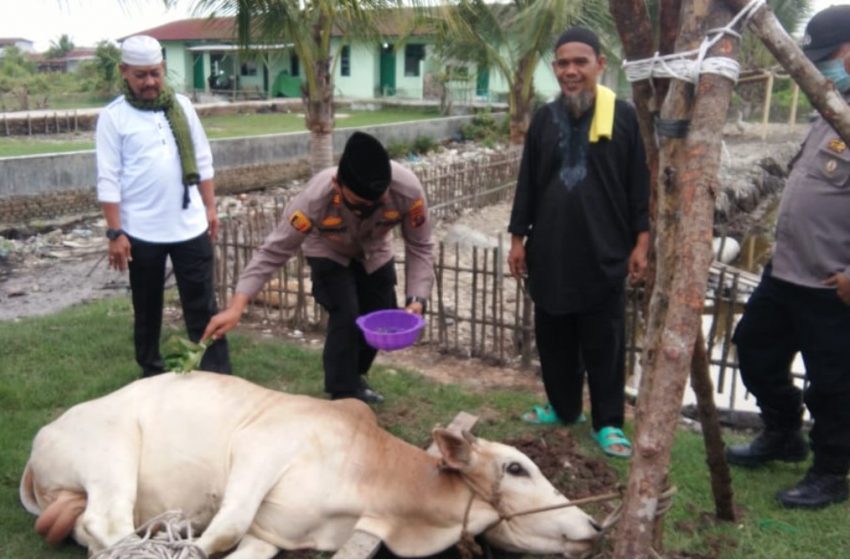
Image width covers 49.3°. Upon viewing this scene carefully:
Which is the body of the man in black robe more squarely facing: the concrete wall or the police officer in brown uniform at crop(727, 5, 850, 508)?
the police officer in brown uniform

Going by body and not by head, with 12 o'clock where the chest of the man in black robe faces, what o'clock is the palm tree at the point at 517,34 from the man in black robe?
The palm tree is roughly at 6 o'clock from the man in black robe.

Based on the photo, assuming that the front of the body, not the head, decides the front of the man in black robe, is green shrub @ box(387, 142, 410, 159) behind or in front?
behind

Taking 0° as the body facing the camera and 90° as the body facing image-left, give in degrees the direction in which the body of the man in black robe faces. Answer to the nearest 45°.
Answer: approximately 0°

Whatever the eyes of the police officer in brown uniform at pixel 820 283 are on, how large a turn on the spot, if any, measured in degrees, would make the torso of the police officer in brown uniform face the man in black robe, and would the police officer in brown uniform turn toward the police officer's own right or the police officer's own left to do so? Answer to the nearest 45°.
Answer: approximately 45° to the police officer's own right

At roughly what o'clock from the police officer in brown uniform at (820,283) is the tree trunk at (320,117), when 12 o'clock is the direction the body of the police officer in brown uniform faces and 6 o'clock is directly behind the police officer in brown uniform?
The tree trunk is roughly at 3 o'clock from the police officer in brown uniform.

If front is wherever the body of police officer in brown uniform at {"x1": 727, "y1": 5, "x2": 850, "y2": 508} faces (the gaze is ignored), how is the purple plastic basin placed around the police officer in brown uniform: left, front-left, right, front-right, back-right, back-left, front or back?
front-right

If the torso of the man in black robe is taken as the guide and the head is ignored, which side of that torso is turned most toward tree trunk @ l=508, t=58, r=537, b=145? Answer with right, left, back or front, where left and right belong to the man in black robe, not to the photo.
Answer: back
